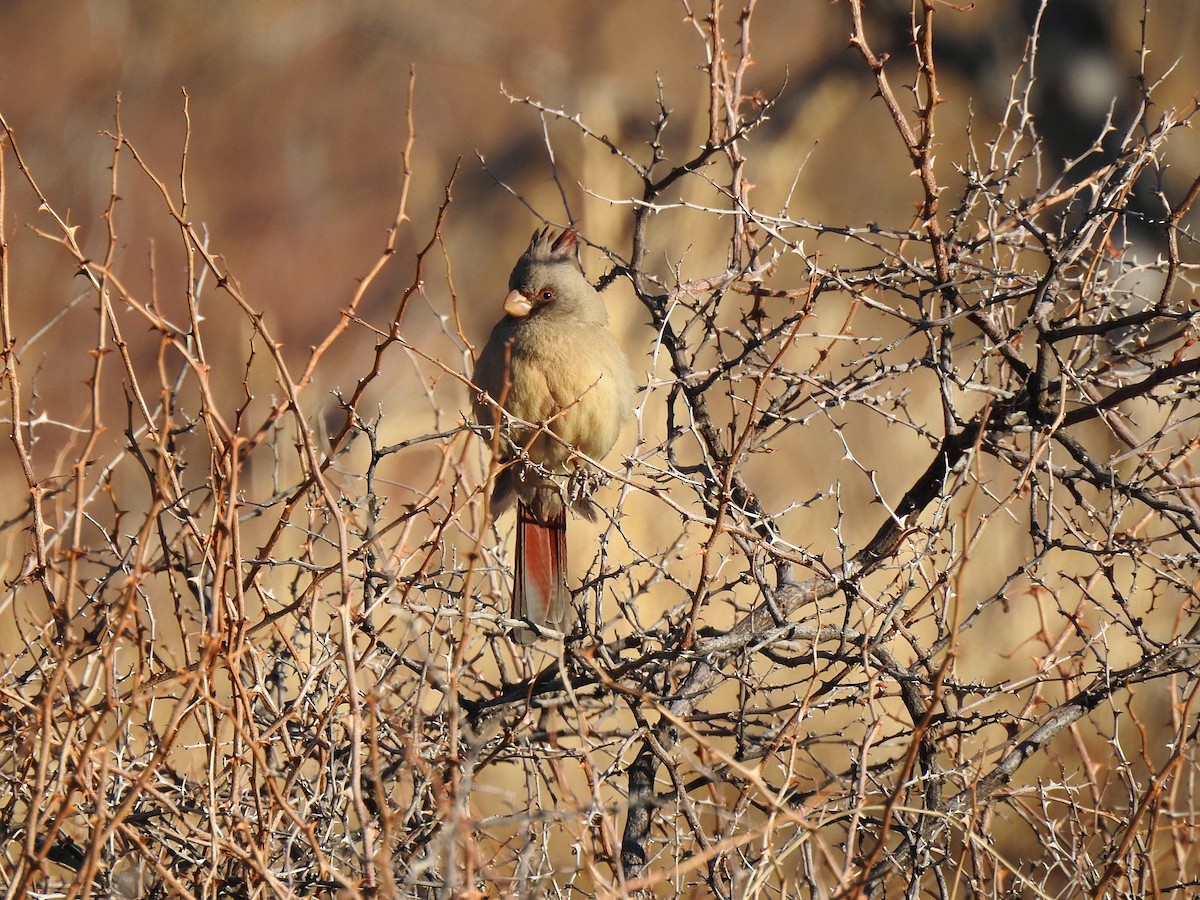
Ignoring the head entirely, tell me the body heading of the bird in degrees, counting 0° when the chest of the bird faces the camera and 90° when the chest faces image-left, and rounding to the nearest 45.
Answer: approximately 0°
